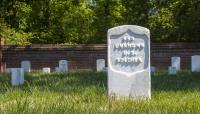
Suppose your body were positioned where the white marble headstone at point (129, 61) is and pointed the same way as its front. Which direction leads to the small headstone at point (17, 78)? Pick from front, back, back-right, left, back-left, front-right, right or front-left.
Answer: back-right

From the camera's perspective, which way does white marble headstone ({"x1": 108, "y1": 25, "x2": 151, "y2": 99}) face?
toward the camera
